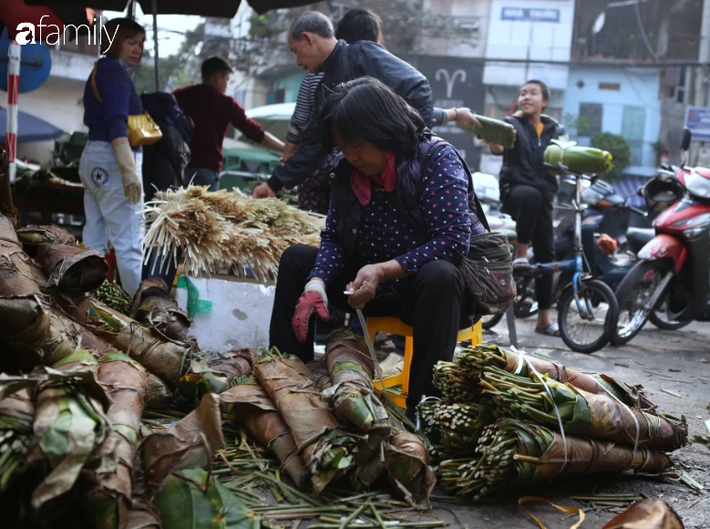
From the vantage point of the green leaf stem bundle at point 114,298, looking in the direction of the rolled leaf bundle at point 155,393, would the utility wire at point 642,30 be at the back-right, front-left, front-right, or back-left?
back-left

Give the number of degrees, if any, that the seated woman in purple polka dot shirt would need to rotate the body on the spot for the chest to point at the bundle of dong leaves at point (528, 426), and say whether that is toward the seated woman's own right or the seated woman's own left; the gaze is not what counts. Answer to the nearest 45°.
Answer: approximately 90° to the seated woman's own left

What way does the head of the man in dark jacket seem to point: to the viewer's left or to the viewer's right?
to the viewer's left

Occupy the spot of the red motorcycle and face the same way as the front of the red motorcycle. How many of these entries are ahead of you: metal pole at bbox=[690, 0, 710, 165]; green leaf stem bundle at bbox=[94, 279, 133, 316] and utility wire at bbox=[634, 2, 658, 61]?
1

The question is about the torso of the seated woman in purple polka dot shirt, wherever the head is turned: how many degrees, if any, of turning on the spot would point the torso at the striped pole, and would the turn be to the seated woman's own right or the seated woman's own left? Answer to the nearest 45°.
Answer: approximately 90° to the seated woman's own right

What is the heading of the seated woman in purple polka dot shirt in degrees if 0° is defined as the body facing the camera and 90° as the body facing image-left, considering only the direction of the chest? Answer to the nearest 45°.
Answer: approximately 45°
